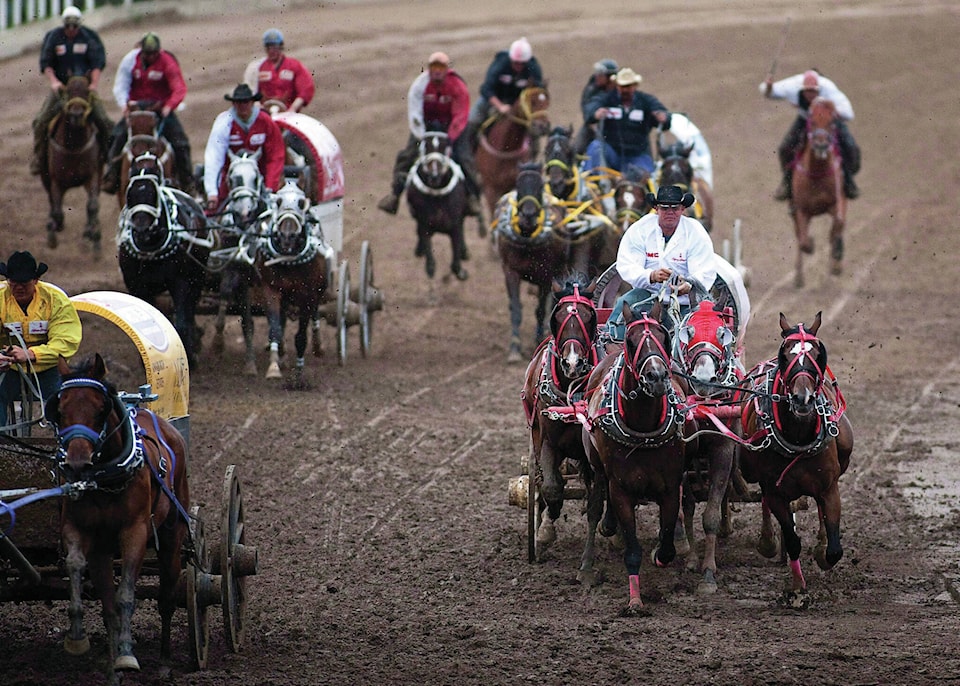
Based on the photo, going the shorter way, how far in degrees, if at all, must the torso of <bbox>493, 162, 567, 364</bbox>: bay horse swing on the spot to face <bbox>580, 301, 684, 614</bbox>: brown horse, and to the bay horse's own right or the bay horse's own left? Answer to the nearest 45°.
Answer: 0° — it already faces it

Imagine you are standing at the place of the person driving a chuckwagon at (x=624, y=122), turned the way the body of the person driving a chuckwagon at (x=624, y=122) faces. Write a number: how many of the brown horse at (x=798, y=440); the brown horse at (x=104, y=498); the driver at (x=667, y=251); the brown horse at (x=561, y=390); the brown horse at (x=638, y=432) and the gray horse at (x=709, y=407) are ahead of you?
6

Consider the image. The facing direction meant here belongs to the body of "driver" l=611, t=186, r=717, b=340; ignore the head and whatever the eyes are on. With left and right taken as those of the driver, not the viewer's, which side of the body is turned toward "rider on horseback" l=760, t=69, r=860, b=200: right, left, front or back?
back

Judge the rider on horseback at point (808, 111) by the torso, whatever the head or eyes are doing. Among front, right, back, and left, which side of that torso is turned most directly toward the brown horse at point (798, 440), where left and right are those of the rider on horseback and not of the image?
front

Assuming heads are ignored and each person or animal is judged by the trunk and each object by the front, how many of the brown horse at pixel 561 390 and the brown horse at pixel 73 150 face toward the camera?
2

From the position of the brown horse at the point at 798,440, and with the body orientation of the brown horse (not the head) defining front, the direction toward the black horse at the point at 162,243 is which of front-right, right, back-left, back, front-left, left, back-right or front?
back-right

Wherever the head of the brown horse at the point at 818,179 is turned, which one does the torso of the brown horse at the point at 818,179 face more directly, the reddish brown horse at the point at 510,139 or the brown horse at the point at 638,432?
the brown horse

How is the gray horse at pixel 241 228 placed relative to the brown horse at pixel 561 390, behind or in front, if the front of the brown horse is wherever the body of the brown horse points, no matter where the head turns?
behind

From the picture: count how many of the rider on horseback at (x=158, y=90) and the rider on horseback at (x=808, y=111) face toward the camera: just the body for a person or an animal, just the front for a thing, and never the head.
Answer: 2
